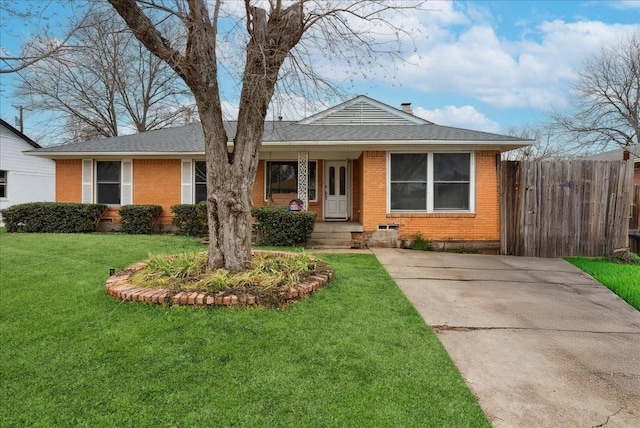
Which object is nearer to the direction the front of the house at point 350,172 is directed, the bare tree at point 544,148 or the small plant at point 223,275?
the small plant

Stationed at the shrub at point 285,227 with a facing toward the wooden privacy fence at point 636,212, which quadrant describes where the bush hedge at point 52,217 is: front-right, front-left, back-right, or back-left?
back-left

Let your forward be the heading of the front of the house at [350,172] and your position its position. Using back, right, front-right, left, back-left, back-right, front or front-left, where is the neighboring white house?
back-right

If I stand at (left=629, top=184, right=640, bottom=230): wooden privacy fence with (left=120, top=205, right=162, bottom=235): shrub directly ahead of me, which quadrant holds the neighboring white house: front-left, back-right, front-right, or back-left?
front-right

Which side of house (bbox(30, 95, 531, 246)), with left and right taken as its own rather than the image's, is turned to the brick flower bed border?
front

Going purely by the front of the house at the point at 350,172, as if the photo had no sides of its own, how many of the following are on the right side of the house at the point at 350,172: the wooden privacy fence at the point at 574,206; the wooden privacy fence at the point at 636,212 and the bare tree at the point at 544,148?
0

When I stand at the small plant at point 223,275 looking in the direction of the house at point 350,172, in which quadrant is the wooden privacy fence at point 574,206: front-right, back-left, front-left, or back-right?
front-right

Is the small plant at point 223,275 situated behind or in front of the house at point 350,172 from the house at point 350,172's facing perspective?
in front

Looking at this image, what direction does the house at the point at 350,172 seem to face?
toward the camera

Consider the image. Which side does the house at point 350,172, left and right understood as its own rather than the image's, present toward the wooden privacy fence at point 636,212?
left

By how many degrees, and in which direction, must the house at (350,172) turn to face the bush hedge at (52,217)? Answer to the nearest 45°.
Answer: approximately 90° to its right
